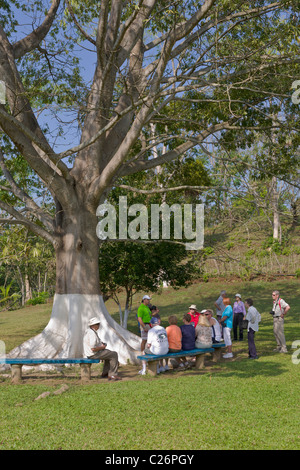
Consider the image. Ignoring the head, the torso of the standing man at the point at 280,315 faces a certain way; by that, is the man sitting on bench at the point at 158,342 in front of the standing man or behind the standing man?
in front

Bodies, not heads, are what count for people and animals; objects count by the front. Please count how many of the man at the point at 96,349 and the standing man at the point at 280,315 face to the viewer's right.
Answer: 1

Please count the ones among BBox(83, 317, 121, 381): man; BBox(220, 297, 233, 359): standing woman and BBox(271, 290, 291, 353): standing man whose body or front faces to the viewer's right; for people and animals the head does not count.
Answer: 1

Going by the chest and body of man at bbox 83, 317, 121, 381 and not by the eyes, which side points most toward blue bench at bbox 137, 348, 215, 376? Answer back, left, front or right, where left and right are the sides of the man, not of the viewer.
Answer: front

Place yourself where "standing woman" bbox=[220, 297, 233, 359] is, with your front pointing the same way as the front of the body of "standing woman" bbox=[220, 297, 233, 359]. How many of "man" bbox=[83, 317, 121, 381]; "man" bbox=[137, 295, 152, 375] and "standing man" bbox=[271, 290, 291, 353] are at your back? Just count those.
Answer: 1

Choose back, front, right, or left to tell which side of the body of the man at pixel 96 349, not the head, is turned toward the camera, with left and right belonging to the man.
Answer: right

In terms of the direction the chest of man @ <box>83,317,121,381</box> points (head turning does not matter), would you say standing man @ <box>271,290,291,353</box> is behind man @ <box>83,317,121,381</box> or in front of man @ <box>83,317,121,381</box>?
in front

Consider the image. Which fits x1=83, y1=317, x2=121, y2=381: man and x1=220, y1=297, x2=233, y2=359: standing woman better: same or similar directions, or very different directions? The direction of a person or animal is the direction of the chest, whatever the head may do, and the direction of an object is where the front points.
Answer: very different directions
